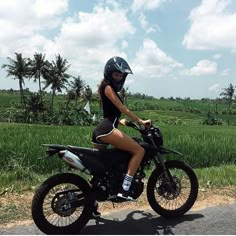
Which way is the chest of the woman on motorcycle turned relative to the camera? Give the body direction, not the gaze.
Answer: to the viewer's right
